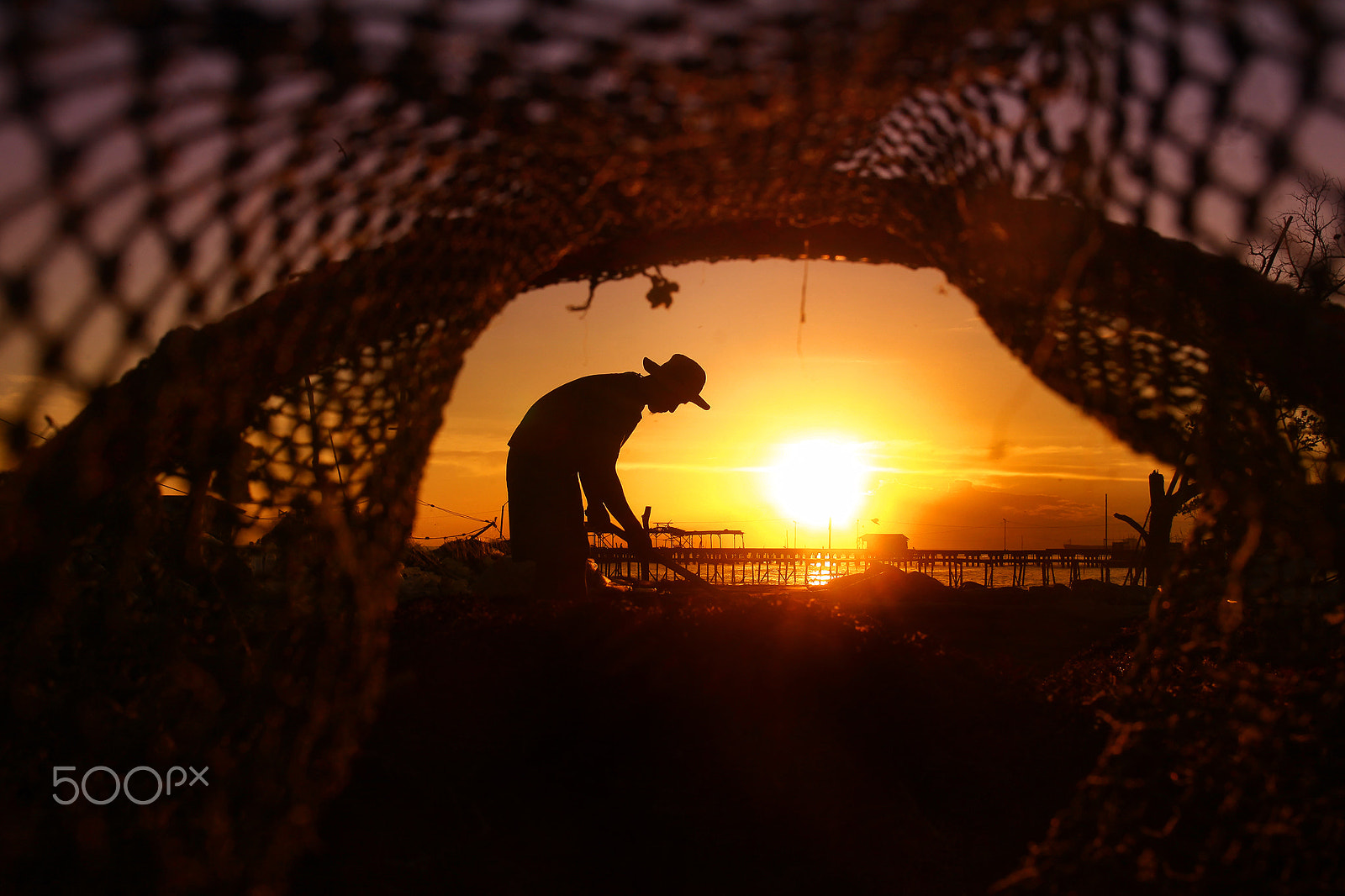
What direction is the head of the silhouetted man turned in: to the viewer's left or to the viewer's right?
to the viewer's right

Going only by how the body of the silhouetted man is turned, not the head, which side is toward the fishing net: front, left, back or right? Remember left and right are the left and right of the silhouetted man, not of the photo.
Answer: right

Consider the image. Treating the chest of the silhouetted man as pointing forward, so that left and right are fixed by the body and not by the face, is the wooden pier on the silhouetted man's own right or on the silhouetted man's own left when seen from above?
on the silhouetted man's own left

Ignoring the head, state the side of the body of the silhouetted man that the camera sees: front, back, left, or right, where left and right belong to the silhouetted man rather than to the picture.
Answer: right

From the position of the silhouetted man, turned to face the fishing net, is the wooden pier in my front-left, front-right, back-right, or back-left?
back-left
